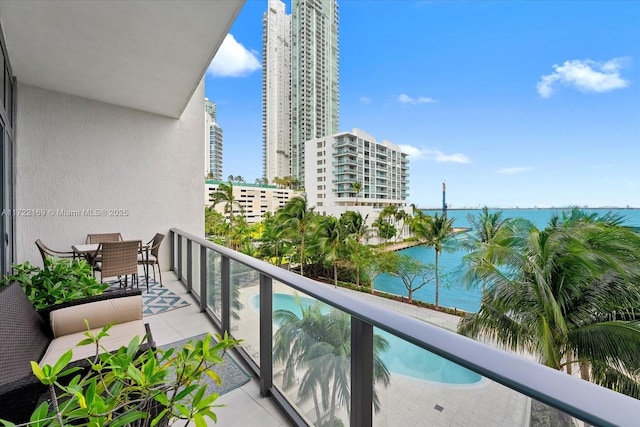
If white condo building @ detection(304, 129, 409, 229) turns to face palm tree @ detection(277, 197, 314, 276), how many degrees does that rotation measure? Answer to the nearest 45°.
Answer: approximately 45° to its right

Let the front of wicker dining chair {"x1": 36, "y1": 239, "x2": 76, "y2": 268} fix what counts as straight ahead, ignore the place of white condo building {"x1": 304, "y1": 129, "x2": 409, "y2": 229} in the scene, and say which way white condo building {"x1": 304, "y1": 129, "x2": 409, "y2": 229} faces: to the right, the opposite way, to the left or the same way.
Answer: to the right

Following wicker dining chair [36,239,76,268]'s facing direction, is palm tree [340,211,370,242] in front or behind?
in front

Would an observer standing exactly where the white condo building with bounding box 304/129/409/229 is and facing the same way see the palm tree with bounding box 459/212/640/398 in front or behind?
in front

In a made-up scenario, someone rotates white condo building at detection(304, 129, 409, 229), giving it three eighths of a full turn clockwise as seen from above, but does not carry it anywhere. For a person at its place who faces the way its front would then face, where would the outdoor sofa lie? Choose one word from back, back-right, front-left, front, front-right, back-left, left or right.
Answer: left

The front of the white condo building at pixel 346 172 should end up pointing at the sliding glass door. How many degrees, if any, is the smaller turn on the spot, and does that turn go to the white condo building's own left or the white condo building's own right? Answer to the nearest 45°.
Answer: approximately 45° to the white condo building's own right

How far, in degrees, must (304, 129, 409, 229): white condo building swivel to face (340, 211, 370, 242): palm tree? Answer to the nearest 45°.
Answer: approximately 45° to its right

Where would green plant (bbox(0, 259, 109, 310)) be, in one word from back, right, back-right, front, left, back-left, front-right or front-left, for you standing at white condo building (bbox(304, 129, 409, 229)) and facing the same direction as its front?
front-right

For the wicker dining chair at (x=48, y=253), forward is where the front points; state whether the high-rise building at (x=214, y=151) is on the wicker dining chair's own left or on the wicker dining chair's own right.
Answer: on the wicker dining chair's own left

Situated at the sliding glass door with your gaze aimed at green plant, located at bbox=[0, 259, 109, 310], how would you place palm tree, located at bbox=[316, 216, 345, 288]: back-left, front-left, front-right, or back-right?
back-left

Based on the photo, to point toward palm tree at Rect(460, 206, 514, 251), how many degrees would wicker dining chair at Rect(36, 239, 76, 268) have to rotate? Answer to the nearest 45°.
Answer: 0° — it already faces it

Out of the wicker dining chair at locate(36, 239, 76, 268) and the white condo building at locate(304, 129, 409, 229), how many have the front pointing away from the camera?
0

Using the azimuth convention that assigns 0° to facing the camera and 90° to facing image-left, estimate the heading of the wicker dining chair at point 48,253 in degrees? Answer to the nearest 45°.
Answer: approximately 270°

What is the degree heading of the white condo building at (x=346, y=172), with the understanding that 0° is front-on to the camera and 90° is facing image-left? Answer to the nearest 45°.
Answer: approximately 315°
